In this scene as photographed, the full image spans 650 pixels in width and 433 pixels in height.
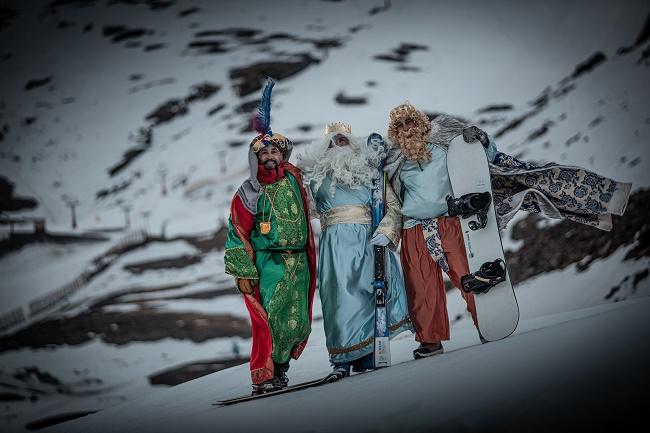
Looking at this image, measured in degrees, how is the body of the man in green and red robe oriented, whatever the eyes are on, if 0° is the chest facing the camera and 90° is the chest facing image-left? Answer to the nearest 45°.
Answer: approximately 0°

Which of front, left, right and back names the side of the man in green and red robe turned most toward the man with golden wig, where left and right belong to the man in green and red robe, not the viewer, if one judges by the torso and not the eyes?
left
